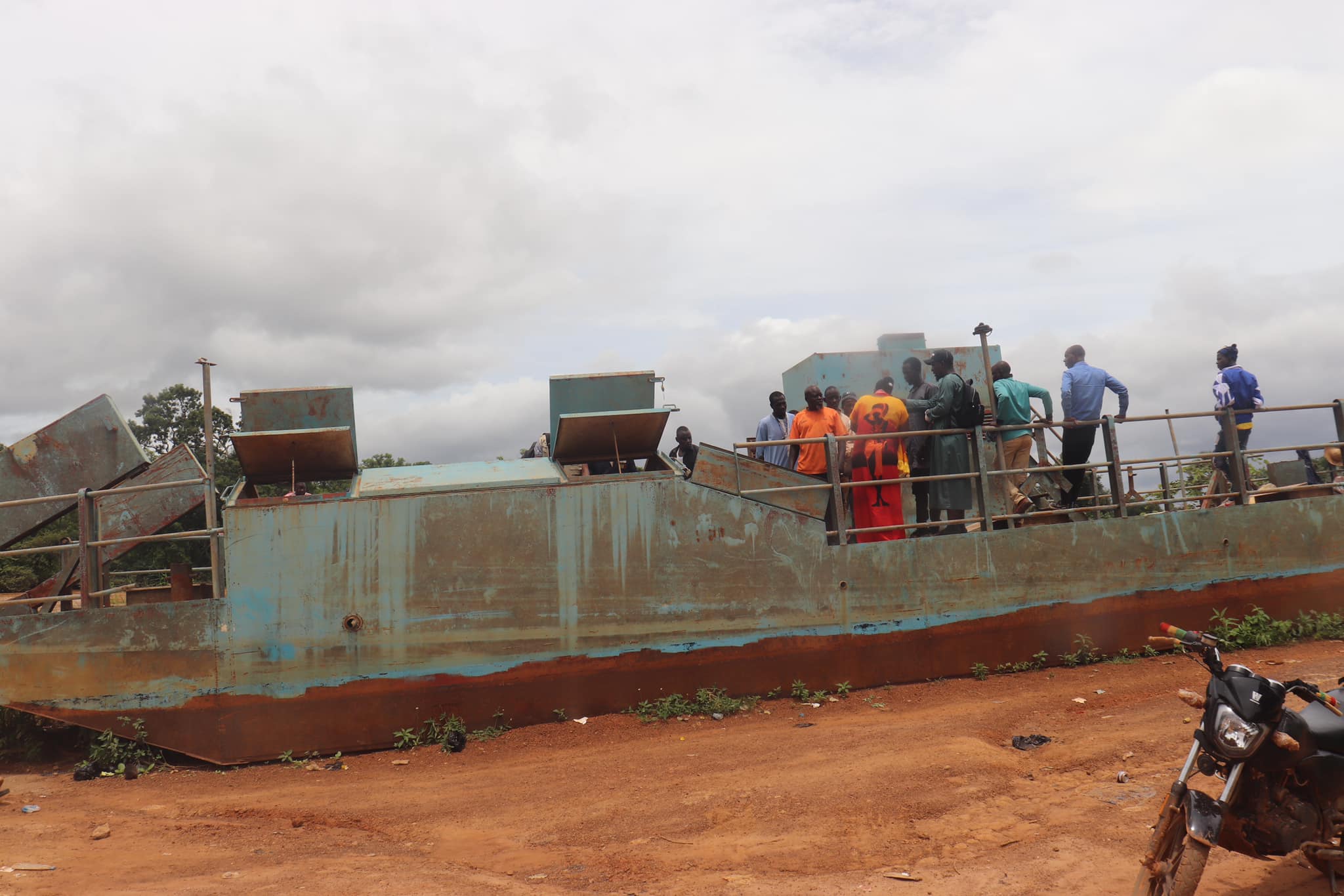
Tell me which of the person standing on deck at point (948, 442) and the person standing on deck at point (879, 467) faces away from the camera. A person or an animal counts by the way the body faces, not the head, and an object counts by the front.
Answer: the person standing on deck at point (879, 467)

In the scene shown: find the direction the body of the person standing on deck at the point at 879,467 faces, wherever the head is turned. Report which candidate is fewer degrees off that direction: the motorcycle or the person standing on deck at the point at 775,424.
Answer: the person standing on deck

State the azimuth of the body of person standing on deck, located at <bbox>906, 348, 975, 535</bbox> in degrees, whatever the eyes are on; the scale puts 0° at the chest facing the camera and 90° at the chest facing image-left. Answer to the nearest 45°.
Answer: approximately 90°

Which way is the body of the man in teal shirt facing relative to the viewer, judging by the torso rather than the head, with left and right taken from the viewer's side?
facing away from the viewer and to the left of the viewer

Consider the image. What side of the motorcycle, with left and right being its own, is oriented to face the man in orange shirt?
right

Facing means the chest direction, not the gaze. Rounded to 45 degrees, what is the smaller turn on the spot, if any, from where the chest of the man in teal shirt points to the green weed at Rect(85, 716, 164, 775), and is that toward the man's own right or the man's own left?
approximately 90° to the man's own left

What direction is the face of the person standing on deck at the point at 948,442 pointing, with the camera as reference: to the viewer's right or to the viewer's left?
to the viewer's left

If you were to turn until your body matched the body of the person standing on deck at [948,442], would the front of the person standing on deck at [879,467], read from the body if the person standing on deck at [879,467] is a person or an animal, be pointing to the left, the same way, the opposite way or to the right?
to the right

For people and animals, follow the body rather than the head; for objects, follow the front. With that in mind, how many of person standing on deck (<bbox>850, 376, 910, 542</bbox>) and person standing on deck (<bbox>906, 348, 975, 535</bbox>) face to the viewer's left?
1

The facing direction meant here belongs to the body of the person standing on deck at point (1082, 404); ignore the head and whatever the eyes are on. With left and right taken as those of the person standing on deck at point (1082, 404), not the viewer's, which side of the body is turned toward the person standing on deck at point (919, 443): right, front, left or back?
left

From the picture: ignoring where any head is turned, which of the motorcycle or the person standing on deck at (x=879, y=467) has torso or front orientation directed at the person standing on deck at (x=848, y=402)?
the person standing on deck at (x=879, y=467)
